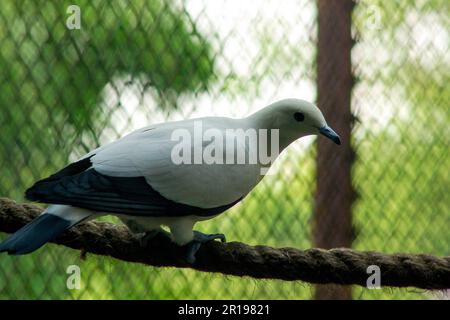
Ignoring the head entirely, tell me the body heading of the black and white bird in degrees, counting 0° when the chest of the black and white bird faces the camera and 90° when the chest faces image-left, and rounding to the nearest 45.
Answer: approximately 270°

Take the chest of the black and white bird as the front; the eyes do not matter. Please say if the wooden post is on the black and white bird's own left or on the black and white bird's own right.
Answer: on the black and white bird's own left
